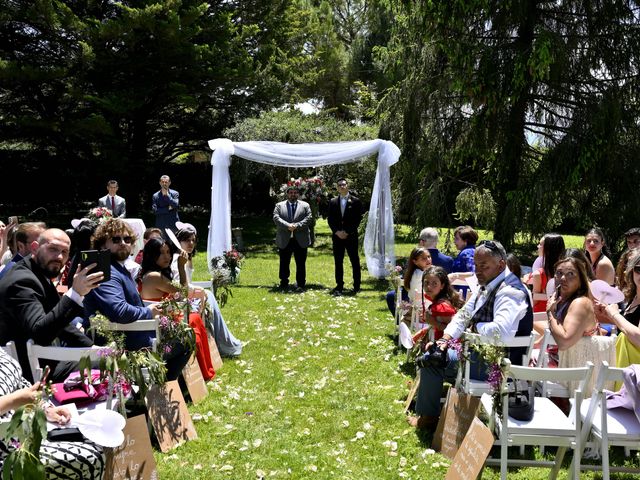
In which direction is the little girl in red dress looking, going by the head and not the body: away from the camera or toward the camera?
toward the camera

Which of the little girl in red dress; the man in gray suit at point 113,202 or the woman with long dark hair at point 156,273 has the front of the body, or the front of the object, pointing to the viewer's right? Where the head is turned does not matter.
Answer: the woman with long dark hair

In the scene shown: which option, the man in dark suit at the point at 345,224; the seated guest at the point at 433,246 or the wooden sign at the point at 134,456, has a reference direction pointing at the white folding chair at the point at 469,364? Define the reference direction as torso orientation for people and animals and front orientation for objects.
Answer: the man in dark suit

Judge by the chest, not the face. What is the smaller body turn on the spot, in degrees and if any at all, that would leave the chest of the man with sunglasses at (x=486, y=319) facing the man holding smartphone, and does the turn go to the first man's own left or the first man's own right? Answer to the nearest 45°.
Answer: approximately 45° to the first man's own left

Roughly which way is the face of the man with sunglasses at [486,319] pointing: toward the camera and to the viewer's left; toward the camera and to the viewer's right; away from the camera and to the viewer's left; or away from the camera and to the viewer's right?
toward the camera and to the viewer's left

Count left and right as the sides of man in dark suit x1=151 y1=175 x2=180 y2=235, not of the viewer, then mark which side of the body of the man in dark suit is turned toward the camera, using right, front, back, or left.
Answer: front

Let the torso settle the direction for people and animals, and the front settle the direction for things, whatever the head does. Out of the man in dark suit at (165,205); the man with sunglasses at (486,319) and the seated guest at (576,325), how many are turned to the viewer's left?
2

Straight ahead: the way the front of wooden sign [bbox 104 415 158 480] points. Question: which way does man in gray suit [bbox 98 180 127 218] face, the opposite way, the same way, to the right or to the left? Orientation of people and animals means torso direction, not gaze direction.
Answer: the same way

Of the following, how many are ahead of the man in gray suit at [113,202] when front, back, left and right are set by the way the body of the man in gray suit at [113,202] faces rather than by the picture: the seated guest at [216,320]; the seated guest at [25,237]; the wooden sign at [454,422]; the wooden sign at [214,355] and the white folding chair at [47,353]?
5

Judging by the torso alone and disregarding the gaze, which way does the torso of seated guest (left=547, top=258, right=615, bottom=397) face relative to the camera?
to the viewer's left

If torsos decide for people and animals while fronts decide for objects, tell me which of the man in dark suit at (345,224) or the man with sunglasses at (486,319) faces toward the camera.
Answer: the man in dark suit

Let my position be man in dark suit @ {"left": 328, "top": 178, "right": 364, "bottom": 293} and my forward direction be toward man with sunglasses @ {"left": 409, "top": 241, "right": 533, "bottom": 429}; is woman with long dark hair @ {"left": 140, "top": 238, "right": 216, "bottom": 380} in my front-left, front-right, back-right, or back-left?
front-right

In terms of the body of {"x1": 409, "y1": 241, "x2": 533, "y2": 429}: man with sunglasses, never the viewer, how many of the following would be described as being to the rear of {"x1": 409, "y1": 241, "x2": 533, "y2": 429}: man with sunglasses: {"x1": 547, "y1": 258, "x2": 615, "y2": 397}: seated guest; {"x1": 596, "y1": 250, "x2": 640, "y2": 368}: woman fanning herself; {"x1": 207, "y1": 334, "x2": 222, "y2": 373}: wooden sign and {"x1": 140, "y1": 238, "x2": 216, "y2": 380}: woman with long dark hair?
2

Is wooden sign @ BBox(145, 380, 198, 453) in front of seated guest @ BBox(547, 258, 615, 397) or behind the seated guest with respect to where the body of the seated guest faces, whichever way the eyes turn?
in front

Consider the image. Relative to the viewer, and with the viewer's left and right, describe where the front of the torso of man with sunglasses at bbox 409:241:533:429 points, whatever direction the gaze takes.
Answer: facing to the left of the viewer

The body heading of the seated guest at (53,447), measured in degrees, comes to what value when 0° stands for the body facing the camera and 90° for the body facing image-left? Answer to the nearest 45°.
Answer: approximately 270°

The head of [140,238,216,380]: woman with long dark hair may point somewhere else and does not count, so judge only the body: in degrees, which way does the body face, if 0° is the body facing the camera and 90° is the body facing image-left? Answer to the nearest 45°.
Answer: approximately 270°
